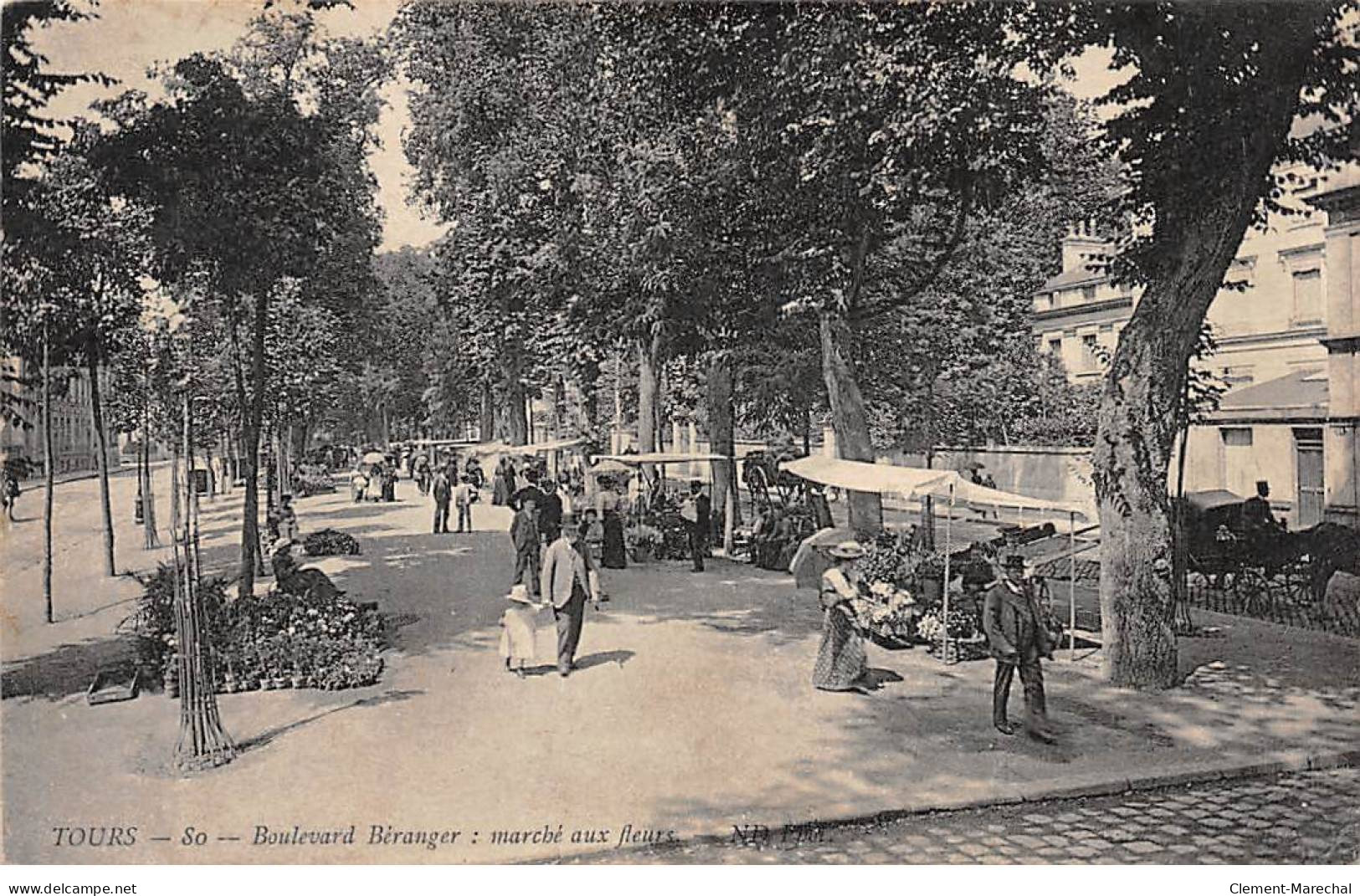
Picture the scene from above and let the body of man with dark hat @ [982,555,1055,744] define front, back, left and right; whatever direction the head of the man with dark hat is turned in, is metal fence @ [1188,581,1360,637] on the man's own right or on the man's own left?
on the man's own left

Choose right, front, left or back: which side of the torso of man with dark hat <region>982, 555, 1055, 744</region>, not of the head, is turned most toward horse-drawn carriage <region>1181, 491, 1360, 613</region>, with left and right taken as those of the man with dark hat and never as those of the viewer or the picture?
left

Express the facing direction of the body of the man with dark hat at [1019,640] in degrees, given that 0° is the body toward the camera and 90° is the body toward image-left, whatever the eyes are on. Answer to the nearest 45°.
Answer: approximately 315°

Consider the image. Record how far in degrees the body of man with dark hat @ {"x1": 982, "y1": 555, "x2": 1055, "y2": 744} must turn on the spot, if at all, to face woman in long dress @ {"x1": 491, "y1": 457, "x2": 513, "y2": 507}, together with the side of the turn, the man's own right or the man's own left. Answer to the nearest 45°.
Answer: approximately 180°

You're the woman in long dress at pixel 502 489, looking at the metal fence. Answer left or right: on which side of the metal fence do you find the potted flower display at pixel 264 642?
right
